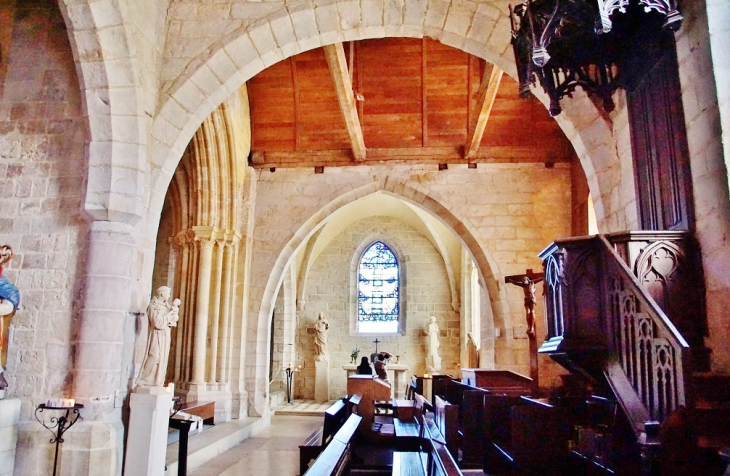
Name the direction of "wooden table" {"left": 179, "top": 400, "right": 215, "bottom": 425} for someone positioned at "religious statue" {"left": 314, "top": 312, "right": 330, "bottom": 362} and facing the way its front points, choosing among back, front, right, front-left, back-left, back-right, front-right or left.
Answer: front

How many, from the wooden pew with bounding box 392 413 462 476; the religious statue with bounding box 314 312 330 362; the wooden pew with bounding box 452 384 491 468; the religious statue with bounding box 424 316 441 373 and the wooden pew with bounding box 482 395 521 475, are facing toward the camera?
2

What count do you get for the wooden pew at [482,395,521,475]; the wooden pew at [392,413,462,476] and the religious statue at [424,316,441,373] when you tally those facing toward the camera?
1

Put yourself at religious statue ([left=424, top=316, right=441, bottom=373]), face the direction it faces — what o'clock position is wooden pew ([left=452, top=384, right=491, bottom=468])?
The wooden pew is roughly at 12 o'clock from the religious statue.

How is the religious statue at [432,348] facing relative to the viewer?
toward the camera
